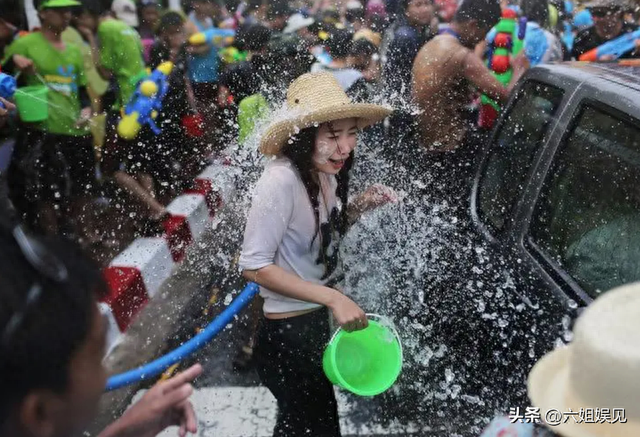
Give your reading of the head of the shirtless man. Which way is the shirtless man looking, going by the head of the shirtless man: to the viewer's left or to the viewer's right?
to the viewer's right

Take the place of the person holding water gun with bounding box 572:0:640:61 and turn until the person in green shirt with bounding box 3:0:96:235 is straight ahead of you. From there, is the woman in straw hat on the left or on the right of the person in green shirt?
left

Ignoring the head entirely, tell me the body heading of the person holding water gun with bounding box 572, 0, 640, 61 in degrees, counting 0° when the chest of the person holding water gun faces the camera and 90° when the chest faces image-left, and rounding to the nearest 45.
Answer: approximately 45°

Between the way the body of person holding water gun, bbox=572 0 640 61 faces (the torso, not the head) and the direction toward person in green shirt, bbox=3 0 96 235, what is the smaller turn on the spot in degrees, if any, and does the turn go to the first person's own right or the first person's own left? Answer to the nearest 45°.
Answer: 0° — they already face them

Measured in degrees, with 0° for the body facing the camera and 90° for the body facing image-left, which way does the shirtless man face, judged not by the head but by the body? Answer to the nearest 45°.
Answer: approximately 225°

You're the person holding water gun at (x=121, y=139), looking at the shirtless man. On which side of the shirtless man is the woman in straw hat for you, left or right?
right

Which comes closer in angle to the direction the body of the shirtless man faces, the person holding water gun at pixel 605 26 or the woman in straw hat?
the person holding water gun

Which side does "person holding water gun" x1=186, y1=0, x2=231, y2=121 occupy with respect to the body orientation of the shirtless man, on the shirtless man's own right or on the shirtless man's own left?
on the shirtless man's own left

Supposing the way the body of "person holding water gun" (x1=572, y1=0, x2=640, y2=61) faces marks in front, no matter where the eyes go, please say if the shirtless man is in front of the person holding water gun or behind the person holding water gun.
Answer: in front

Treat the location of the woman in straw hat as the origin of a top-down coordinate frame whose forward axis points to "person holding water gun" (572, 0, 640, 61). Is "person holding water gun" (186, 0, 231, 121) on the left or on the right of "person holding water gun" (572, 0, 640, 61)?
left

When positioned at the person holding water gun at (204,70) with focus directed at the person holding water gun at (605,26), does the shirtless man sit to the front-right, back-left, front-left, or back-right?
front-right

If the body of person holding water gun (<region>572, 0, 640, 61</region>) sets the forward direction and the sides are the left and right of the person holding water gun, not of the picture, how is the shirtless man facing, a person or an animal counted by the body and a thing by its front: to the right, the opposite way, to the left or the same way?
the opposite way
